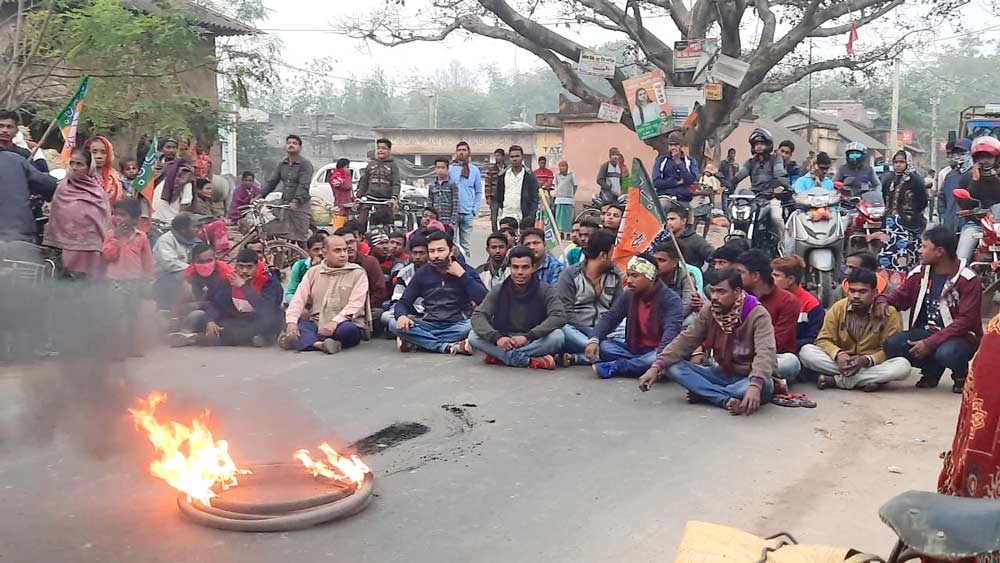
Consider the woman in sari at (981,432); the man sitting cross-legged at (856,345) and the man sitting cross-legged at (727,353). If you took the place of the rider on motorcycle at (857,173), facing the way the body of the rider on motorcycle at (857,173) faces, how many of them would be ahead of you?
3

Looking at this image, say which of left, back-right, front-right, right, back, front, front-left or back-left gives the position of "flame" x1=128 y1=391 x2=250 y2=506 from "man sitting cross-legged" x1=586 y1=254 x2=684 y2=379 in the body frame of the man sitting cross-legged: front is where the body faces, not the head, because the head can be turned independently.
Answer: front

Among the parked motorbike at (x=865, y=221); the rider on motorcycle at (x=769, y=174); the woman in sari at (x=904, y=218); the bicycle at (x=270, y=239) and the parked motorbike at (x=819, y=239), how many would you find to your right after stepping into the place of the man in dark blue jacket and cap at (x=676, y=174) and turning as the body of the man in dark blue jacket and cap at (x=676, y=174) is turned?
1

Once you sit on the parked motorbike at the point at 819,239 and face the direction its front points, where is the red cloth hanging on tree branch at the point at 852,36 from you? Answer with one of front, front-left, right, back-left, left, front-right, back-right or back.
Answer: back

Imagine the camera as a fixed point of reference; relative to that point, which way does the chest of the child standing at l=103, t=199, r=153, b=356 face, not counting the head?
toward the camera

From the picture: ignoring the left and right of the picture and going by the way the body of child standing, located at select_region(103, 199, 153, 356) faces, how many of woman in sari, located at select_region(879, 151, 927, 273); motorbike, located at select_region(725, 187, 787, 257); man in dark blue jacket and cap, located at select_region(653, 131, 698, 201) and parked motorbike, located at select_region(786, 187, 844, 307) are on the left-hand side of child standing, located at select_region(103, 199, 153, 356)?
4

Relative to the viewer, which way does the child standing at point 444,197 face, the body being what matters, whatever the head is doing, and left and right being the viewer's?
facing the viewer

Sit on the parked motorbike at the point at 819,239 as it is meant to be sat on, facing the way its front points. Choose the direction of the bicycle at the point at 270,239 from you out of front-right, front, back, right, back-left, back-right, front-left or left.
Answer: right

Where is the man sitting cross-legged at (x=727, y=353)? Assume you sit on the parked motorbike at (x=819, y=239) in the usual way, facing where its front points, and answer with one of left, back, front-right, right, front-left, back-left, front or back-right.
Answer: front

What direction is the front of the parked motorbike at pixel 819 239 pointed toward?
toward the camera

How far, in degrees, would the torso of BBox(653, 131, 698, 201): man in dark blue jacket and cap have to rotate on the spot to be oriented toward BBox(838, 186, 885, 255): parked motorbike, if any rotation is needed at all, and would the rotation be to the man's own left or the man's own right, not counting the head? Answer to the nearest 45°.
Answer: approximately 90° to the man's own left

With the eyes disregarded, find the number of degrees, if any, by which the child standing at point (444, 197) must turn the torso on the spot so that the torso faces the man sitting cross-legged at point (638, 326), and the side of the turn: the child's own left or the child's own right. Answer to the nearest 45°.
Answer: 0° — they already face them

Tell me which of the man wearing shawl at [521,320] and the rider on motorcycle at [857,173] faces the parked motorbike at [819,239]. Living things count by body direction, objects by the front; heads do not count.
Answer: the rider on motorcycle

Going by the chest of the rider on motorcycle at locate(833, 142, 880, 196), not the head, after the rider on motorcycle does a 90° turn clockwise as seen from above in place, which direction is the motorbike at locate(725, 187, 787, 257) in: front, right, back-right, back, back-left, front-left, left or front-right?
front-left

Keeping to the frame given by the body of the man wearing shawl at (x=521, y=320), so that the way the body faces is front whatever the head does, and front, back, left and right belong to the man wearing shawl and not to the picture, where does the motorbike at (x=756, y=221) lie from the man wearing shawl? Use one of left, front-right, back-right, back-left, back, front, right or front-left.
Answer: back-left

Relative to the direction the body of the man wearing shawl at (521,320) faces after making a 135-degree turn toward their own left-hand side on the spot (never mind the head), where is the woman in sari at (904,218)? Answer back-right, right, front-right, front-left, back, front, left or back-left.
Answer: front

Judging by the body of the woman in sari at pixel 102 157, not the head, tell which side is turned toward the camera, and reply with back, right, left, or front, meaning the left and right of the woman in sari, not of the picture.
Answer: front

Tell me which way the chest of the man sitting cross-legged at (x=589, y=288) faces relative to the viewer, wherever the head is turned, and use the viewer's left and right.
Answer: facing the viewer and to the right of the viewer
